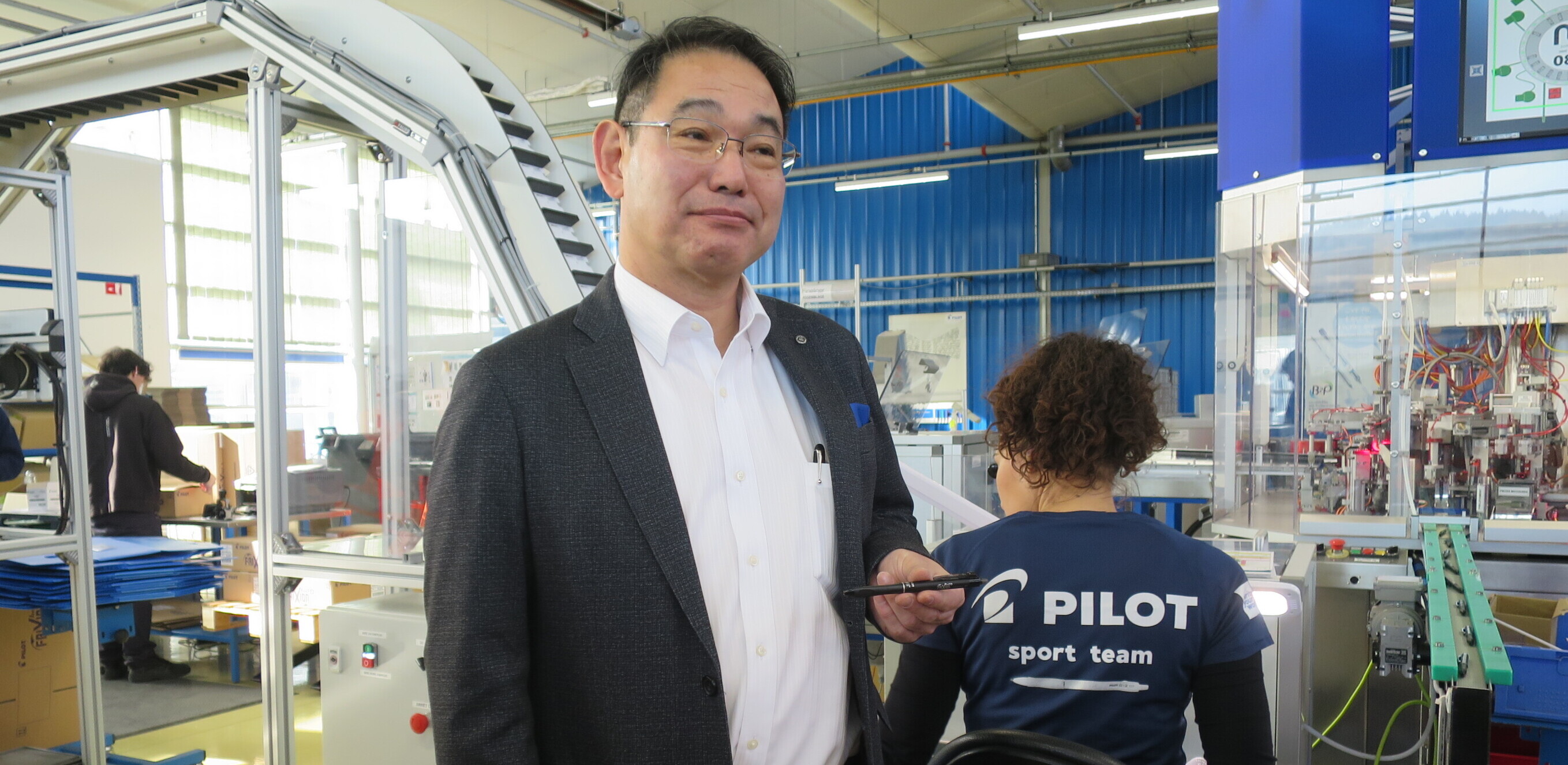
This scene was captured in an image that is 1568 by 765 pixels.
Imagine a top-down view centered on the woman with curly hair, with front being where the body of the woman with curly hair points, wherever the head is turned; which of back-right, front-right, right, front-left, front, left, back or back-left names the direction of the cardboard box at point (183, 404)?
front-left

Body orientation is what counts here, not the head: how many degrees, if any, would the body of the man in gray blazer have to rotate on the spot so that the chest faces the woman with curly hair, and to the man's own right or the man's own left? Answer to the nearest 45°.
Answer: approximately 90° to the man's own left

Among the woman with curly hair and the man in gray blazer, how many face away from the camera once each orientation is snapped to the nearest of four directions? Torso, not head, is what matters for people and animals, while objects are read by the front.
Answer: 1

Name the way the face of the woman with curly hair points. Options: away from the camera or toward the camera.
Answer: away from the camera

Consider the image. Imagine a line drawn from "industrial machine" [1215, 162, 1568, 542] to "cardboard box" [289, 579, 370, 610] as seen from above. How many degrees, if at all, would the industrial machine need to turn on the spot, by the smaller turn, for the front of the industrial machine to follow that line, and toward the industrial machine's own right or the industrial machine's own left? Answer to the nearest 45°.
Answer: approximately 45° to the industrial machine's own right

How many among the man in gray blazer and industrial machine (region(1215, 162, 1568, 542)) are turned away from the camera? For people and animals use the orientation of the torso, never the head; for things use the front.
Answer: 0

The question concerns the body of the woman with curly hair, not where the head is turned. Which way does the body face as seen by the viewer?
away from the camera

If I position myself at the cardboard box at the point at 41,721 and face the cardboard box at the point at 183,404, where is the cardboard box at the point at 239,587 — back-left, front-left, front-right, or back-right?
front-right

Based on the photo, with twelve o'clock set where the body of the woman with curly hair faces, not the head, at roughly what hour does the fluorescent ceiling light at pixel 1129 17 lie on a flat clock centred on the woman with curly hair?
The fluorescent ceiling light is roughly at 12 o'clock from the woman with curly hair.

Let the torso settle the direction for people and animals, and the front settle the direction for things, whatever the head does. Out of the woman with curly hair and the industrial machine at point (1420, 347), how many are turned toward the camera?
1

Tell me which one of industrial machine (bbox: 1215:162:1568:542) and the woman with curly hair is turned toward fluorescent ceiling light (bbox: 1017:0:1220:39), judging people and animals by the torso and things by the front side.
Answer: the woman with curly hair

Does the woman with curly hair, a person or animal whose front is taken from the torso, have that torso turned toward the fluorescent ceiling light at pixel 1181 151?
yes

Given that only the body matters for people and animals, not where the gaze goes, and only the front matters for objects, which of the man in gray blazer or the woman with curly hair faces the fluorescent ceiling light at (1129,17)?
the woman with curly hair

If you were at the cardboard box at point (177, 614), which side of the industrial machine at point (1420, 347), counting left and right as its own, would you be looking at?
right

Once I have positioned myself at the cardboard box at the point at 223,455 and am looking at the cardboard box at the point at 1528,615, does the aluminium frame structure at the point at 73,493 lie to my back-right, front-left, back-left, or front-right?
front-right

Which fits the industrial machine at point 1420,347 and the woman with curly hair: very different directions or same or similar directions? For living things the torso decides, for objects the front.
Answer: very different directions

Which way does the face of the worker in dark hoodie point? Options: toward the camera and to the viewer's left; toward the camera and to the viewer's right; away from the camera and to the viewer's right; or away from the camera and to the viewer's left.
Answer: away from the camera and to the viewer's right

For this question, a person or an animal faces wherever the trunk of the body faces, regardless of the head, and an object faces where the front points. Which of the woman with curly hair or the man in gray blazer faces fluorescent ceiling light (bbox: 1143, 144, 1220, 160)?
the woman with curly hair

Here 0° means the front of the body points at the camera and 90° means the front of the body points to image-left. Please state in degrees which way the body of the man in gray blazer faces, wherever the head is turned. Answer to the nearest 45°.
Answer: approximately 315°
